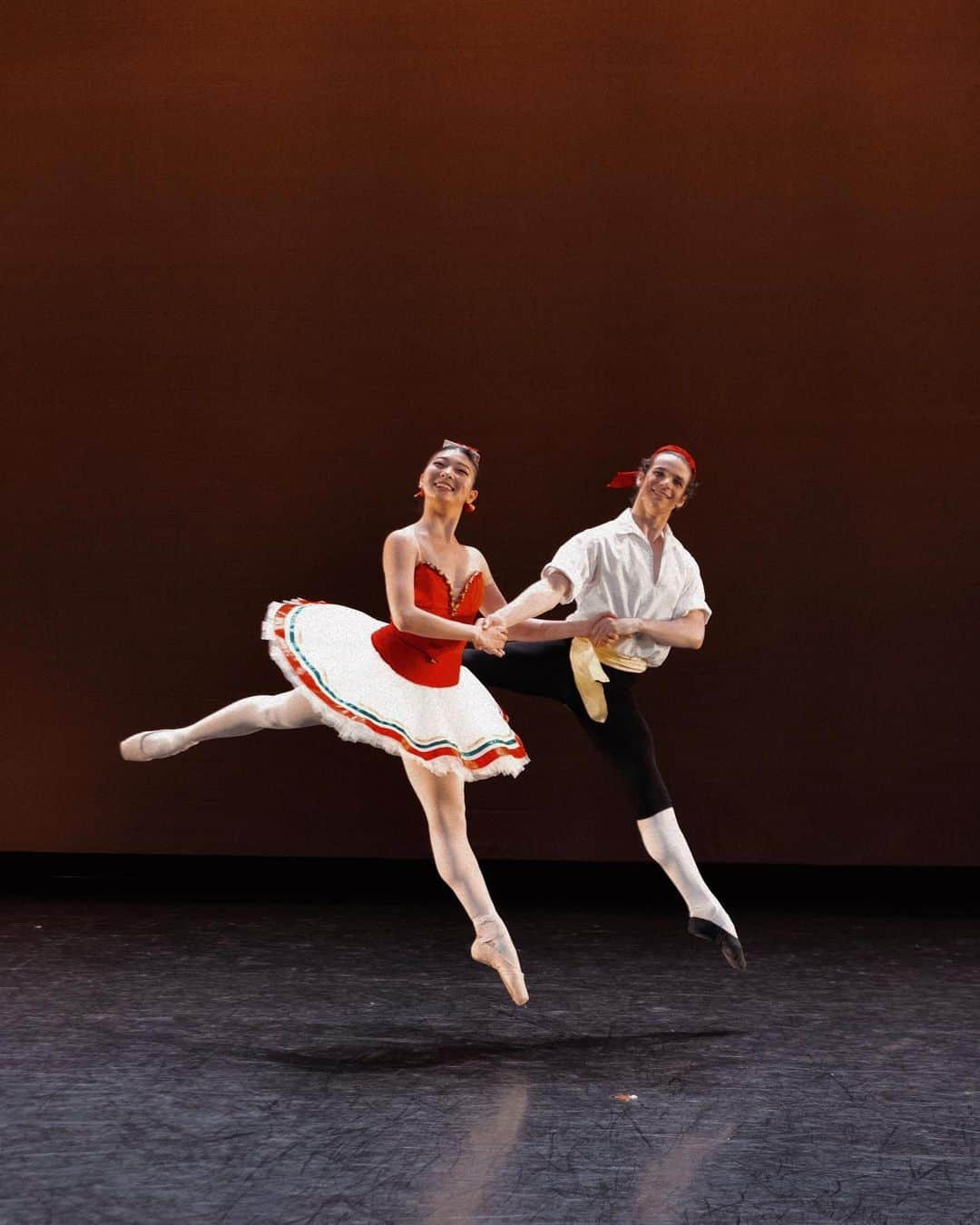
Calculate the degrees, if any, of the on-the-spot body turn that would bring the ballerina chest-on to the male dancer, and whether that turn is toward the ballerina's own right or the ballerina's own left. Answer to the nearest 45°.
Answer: approximately 90° to the ballerina's own left

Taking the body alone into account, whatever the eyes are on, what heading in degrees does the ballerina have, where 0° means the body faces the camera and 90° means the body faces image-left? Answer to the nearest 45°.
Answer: approximately 315°
